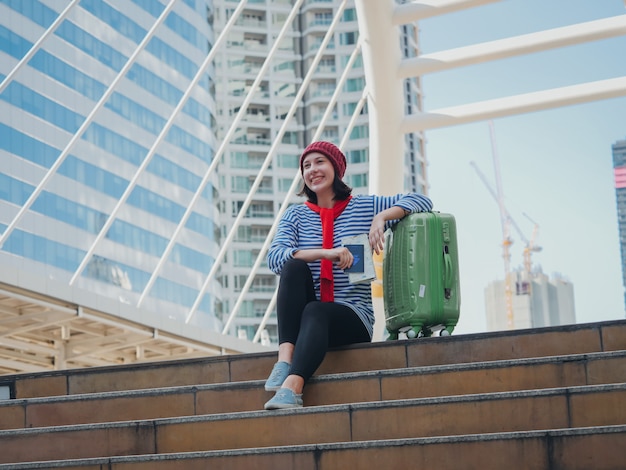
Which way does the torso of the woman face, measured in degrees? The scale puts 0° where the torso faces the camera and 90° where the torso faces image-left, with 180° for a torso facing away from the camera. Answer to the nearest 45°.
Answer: approximately 45°

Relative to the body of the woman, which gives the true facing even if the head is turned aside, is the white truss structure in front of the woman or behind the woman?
behind
